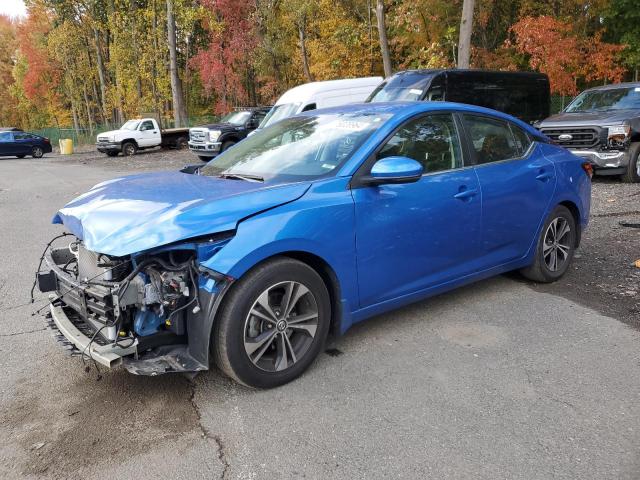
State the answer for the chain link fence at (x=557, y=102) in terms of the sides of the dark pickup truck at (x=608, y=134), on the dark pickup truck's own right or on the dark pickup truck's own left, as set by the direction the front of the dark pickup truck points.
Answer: on the dark pickup truck's own right

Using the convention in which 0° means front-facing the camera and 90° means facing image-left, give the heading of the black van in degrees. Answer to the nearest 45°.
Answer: approximately 45°

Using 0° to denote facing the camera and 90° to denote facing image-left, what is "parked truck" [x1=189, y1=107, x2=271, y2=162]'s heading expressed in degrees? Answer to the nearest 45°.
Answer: approximately 45°

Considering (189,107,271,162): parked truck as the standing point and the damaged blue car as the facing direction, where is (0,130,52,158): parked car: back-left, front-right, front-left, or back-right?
back-right

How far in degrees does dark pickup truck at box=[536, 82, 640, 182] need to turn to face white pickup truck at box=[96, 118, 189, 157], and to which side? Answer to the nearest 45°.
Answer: approximately 90° to its right
